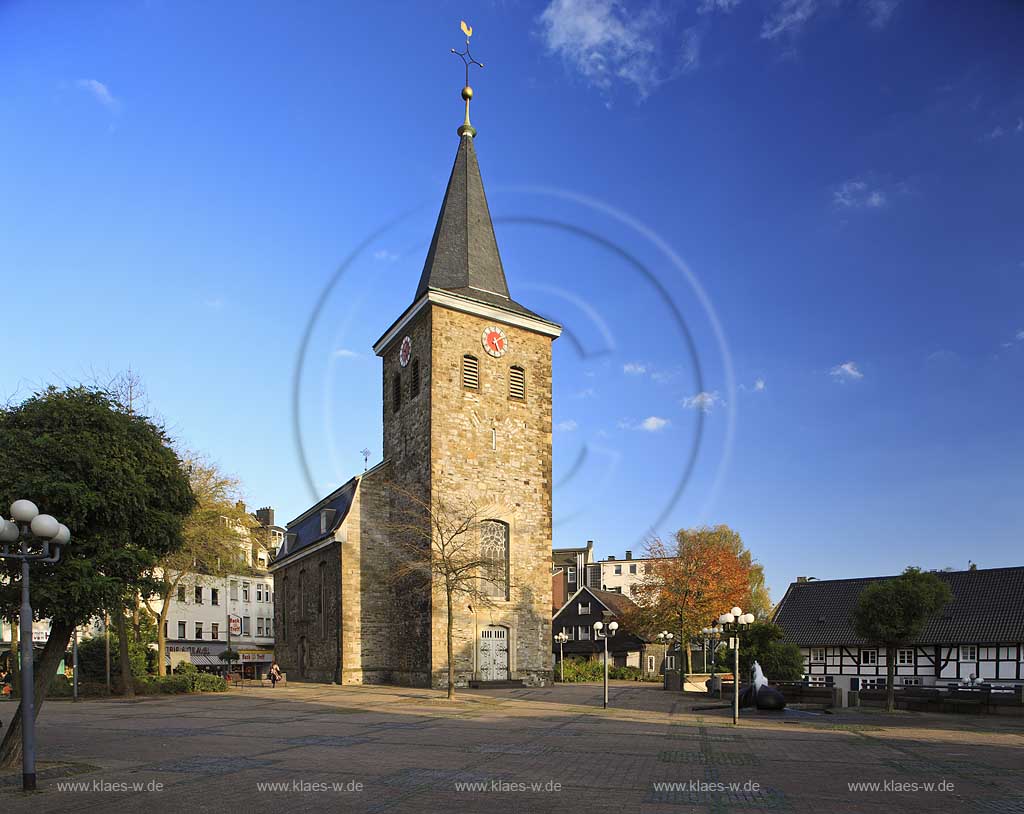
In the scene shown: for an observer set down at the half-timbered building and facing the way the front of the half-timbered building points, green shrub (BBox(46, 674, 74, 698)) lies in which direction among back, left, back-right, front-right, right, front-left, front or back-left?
front-right

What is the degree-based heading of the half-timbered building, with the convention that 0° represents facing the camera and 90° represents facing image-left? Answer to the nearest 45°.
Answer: approximately 0°

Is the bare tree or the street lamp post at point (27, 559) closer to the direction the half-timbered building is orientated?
the street lamp post

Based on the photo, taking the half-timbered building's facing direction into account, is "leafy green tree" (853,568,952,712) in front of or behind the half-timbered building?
in front

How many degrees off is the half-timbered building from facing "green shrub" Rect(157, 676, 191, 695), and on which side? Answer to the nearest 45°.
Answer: approximately 45° to its right

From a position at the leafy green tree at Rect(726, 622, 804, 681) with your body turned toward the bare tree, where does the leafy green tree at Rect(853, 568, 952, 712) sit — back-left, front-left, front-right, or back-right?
back-left

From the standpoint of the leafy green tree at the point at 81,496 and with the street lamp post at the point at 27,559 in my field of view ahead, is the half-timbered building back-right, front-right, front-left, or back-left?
back-left

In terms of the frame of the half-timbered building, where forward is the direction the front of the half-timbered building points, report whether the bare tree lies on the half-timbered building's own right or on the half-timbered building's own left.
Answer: on the half-timbered building's own right

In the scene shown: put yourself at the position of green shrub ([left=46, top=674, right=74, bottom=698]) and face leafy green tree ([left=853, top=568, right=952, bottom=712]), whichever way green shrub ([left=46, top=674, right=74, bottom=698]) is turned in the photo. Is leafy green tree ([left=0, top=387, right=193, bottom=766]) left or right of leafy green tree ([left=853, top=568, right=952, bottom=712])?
right

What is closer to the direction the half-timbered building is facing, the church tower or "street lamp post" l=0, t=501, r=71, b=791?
the street lamp post
